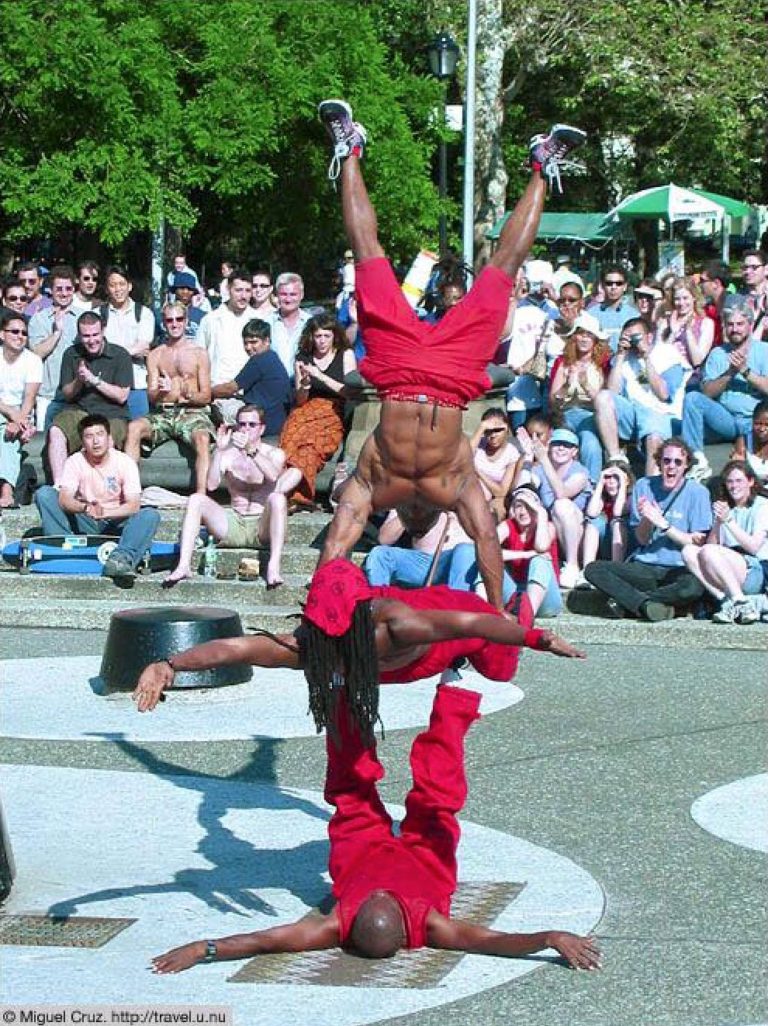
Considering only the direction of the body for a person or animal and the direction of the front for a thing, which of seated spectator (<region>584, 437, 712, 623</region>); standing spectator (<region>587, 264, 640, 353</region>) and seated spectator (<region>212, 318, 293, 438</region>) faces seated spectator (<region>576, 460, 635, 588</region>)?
standing spectator (<region>587, 264, 640, 353</region>)

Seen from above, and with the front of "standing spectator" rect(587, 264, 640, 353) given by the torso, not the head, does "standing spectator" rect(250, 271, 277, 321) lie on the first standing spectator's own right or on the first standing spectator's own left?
on the first standing spectator's own right

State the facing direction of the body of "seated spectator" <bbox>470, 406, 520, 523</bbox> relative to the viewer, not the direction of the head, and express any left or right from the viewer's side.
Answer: facing the viewer

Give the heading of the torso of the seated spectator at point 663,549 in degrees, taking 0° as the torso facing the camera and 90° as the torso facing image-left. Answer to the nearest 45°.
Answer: approximately 45°

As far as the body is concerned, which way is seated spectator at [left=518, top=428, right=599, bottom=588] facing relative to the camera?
toward the camera

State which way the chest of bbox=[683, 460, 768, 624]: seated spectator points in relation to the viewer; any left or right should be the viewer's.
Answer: facing the viewer and to the left of the viewer

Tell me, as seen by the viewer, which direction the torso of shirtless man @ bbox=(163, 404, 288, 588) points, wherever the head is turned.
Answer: toward the camera
